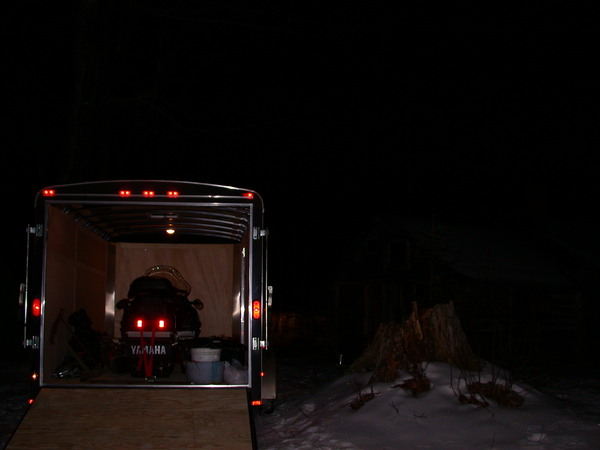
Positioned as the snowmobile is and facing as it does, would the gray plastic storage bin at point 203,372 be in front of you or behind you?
behind

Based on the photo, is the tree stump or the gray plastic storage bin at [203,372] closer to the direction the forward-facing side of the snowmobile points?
the tree stump

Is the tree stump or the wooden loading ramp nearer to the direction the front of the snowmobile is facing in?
the tree stump

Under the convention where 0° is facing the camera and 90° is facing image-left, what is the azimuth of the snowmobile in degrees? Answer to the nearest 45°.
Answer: approximately 180°

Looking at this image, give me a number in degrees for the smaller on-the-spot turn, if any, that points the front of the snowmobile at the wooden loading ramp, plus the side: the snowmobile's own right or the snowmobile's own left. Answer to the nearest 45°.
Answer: approximately 180°

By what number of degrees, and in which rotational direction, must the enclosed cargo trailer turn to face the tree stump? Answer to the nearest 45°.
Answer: approximately 90° to its right

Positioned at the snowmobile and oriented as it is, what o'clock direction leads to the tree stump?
The tree stump is roughly at 3 o'clock from the snowmobile.

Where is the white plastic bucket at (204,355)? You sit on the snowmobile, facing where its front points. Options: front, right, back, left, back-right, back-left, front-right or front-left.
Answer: back-right

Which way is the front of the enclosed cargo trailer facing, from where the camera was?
facing away from the viewer
